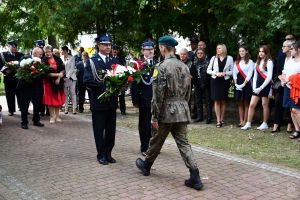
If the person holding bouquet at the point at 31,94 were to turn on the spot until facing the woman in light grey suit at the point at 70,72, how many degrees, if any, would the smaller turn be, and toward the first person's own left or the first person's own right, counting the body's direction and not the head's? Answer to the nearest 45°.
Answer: approximately 90° to the first person's own left

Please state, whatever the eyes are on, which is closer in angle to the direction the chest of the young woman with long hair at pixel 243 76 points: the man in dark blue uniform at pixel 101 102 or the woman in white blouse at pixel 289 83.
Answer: the man in dark blue uniform

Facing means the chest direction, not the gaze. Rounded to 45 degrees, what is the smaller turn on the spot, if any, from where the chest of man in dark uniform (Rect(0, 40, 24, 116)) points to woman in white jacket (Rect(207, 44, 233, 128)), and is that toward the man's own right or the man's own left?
0° — they already face them

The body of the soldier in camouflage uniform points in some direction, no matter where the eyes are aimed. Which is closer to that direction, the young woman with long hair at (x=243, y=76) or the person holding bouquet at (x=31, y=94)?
the person holding bouquet

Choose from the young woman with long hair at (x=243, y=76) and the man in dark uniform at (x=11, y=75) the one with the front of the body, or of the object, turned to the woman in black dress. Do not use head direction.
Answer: the man in dark uniform

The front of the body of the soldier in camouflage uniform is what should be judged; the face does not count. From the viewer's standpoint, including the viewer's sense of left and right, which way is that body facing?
facing away from the viewer and to the left of the viewer

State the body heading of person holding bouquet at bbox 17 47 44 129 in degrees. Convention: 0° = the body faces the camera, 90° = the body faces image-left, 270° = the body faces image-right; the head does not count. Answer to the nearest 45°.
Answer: approximately 315°

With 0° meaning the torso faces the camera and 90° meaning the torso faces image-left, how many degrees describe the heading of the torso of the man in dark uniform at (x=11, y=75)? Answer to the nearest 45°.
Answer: approximately 315°

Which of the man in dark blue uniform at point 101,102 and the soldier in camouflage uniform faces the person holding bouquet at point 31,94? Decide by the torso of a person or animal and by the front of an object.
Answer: the soldier in camouflage uniform

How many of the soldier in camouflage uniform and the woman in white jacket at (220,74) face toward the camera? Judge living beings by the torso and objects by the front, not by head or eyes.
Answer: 1

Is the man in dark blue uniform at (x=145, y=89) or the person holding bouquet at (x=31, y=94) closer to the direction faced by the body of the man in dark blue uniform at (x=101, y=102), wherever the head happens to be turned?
the man in dark blue uniform

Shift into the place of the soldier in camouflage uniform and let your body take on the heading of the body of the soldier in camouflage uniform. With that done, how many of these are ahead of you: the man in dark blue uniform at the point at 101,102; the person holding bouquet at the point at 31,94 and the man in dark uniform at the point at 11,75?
3
